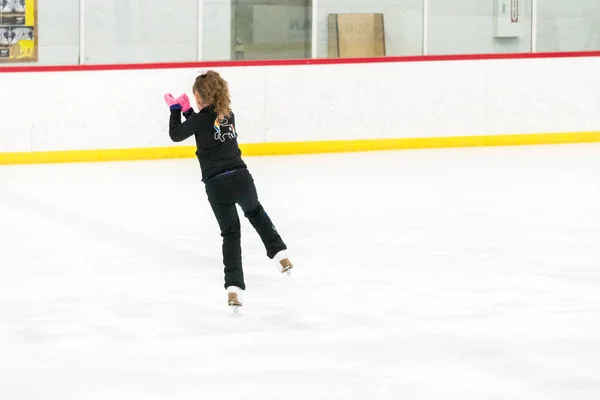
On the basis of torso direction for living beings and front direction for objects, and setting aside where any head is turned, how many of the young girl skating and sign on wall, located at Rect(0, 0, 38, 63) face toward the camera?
1

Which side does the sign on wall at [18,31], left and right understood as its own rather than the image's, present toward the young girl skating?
front

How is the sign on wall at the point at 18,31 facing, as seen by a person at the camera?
facing the viewer

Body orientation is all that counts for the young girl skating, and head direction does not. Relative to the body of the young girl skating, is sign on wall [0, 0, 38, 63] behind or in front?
in front

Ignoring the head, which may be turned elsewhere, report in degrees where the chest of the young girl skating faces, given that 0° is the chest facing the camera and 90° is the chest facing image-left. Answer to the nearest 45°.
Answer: approximately 135°

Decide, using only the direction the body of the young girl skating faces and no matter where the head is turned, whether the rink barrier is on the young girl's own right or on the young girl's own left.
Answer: on the young girl's own right

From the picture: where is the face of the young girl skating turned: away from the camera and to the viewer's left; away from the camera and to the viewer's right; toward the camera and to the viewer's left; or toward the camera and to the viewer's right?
away from the camera and to the viewer's left
